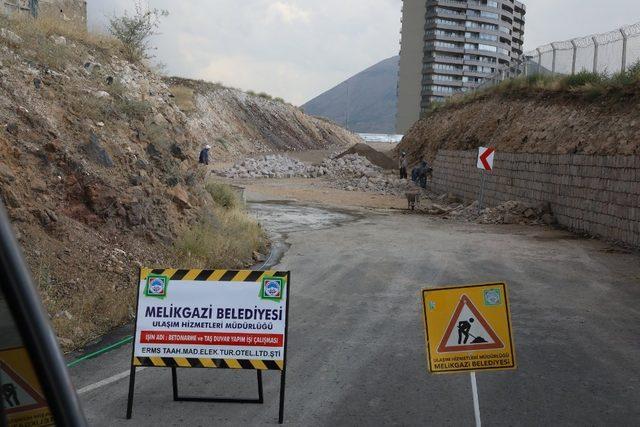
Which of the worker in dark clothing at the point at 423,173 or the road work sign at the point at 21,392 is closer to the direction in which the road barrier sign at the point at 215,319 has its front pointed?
the road work sign

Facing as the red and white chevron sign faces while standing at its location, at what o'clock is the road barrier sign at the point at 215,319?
The road barrier sign is roughly at 12 o'clock from the red and white chevron sign.

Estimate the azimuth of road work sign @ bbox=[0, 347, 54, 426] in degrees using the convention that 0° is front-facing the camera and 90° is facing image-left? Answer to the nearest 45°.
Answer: approximately 0°

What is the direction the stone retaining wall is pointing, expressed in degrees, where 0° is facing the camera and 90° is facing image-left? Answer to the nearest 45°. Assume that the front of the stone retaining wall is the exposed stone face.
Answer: approximately 45°

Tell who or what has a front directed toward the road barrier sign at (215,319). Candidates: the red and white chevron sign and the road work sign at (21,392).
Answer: the red and white chevron sign

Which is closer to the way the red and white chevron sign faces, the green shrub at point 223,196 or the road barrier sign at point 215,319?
the road barrier sign

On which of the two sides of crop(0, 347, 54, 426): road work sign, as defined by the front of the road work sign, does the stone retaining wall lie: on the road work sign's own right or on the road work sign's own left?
on the road work sign's own left

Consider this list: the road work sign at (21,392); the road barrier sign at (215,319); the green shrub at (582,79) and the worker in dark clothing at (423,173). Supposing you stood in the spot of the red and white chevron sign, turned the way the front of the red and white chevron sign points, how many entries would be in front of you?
2

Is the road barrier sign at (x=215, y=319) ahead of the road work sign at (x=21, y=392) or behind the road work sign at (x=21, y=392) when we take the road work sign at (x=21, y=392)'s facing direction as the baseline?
behind

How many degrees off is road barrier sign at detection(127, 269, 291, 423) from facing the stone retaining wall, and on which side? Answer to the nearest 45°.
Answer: approximately 135° to its left

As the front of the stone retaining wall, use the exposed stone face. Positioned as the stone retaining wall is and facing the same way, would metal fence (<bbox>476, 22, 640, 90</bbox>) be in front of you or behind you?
behind

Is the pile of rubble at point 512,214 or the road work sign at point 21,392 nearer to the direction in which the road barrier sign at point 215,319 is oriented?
the road work sign
